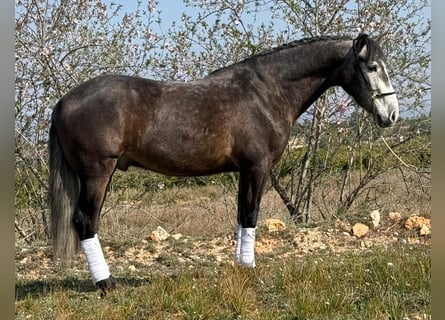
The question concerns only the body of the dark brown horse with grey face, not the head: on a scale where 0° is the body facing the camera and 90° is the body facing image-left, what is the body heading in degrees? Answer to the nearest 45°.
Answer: approximately 270°

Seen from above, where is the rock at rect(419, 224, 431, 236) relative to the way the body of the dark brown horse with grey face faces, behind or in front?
in front

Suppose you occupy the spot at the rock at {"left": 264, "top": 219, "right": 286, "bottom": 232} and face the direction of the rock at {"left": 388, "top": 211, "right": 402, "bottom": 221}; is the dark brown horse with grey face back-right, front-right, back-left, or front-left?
back-right

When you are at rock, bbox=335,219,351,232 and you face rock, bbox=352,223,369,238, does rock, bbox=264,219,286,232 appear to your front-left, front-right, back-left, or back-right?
back-right

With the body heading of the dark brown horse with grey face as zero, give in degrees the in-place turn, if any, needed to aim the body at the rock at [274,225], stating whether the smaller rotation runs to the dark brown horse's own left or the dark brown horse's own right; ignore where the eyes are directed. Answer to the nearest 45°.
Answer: approximately 90° to the dark brown horse's own left

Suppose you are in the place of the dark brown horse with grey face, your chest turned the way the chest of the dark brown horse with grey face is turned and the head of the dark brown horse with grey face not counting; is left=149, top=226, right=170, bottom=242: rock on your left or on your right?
on your left

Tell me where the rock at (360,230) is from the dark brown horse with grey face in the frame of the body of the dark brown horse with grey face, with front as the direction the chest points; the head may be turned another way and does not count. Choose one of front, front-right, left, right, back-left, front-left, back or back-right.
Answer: front-left

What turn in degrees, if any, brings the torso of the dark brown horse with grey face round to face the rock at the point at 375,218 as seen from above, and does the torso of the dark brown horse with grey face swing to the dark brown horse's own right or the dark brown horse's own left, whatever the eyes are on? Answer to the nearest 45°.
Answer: approximately 45° to the dark brown horse's own left

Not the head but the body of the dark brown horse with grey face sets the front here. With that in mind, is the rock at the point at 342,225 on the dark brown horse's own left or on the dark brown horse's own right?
on the dark brown horse's own left

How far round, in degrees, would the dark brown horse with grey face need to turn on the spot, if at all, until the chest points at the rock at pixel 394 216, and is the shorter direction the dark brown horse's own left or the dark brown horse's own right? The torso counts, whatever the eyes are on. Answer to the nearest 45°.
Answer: approximately 45° to the dark brown horse's own left

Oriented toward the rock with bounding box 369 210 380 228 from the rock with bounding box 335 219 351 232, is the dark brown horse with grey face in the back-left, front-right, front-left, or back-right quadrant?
back-right
